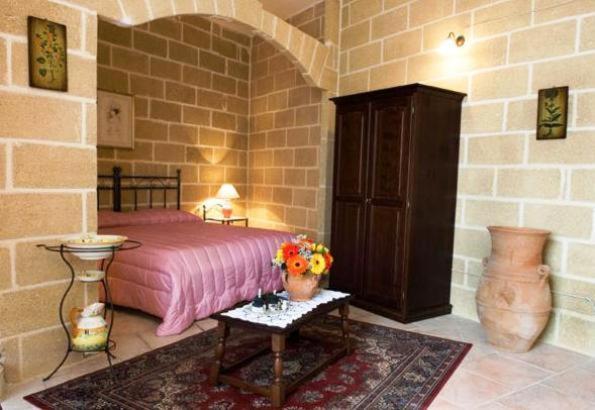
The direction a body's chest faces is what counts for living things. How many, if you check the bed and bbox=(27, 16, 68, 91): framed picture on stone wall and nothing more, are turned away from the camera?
0

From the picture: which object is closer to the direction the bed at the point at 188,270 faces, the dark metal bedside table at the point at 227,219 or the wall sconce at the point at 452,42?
the wall sconce

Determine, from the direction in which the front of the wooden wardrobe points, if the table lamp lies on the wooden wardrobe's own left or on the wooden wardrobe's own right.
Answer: on the wooden wardrobe's own right

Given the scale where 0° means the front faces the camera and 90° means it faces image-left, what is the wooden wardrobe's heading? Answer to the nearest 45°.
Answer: approximately 45°

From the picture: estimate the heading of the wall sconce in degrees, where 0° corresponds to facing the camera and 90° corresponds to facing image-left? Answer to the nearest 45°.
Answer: approximately 45°

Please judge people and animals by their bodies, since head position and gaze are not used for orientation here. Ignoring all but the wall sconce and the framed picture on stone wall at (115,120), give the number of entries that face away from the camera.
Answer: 0

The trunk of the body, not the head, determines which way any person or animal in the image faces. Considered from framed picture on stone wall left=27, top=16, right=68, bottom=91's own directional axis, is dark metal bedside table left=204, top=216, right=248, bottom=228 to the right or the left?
on its left
